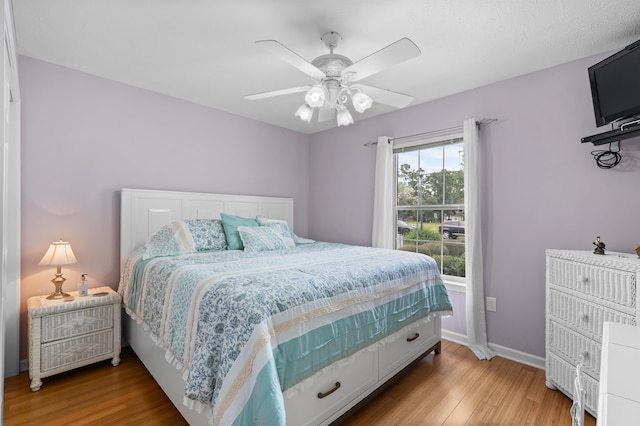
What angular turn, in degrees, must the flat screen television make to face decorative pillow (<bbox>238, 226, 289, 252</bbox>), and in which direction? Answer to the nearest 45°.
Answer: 0° — it already faces it

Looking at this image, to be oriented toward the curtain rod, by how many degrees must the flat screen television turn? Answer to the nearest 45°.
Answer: approximately 45° to its right

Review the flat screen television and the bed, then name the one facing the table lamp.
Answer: the flat screen television

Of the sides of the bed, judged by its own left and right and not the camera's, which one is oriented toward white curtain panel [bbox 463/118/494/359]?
left

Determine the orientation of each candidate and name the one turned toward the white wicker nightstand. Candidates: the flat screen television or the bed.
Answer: the flat screen television

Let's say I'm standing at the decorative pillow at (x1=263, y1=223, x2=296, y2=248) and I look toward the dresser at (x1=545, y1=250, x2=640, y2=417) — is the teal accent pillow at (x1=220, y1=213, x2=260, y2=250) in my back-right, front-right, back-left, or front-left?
back-right

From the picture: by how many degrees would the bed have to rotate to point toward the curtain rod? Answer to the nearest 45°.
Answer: approximately 90° to its left

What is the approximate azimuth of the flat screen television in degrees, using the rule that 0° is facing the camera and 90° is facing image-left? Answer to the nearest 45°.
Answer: approximately 45°
